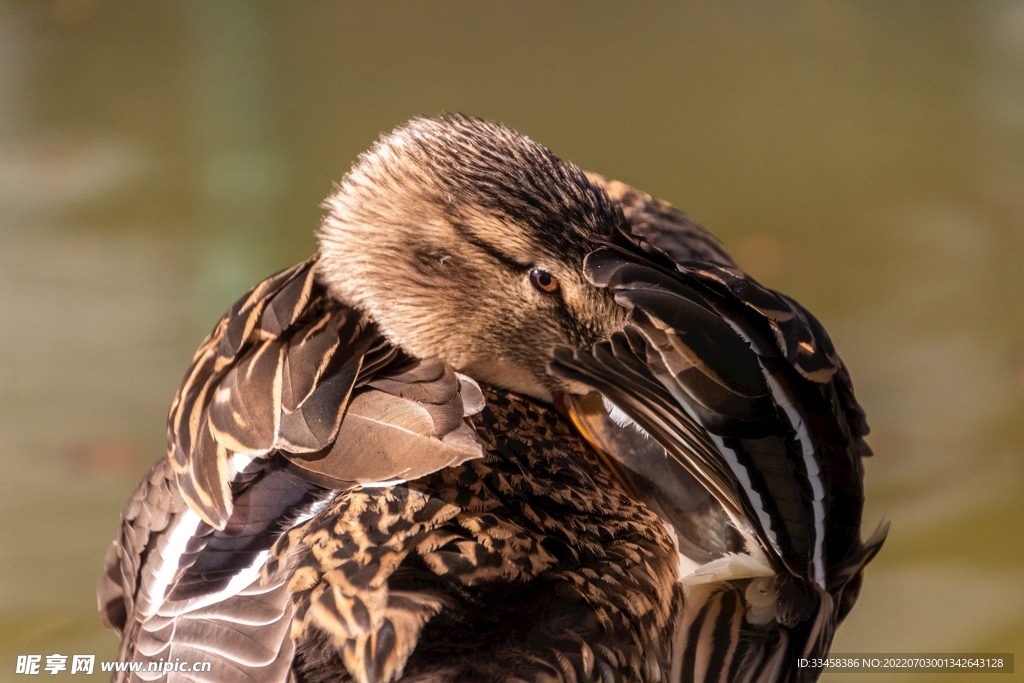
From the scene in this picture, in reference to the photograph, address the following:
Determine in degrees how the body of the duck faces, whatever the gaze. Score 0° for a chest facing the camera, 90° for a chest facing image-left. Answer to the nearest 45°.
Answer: approximately 180°
